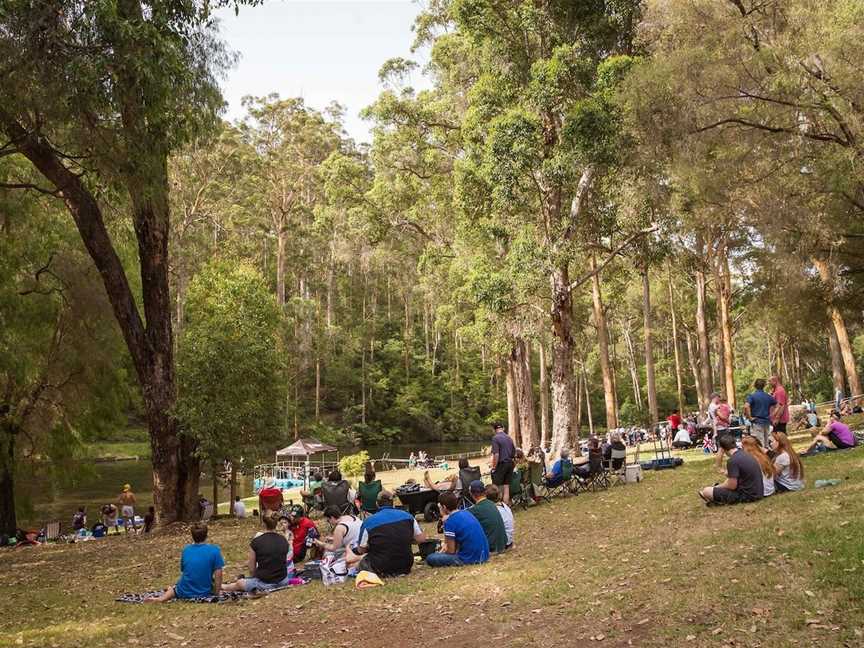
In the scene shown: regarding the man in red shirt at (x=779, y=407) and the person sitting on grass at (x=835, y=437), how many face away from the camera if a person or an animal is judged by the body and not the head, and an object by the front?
0

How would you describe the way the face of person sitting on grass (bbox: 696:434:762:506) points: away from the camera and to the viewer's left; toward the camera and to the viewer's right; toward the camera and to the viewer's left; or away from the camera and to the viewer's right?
away from the camera and to the viewer's left

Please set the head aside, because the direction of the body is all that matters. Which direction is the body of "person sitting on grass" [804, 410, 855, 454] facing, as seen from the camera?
to the viewer's left

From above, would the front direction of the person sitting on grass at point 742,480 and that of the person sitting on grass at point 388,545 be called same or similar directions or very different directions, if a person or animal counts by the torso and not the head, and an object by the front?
same or similar directions

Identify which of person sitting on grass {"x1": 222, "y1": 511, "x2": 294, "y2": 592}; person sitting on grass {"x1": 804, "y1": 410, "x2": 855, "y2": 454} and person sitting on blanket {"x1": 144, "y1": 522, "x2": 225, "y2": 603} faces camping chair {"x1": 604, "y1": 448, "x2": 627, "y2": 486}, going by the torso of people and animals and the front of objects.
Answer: person sitting on grass {"x1": 804, "y1": 410, "x2": 855, "y2": 454}

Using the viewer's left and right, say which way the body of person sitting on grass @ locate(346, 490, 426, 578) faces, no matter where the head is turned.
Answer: facing away from the viewer

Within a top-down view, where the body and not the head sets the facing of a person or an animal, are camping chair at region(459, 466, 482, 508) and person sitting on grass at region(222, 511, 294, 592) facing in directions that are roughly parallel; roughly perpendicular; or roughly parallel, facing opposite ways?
roughly parallel

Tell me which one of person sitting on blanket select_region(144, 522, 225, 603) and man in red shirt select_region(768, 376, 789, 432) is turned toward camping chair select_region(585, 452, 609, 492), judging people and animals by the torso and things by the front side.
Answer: the man in red shirt

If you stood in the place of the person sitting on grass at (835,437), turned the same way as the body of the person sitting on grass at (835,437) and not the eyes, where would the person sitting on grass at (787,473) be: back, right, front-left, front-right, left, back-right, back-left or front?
left

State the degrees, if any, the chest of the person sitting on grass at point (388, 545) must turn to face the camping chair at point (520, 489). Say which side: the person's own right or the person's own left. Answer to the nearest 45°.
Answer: approximately 45° to the person's own right

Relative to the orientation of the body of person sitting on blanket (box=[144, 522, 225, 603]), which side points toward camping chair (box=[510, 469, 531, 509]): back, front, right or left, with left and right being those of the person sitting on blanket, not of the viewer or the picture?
right

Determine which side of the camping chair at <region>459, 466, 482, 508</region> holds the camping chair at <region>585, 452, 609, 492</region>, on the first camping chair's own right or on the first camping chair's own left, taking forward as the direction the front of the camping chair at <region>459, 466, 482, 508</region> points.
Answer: on the first camping chair's own right

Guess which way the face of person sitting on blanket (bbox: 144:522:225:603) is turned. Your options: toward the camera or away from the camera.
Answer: away from the camera

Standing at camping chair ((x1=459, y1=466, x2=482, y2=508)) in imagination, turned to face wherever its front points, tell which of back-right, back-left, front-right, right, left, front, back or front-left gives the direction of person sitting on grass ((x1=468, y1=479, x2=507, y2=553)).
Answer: back-left

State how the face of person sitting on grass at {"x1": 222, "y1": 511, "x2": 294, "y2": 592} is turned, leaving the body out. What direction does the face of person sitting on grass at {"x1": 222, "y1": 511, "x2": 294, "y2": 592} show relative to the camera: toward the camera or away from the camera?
away from the camera
